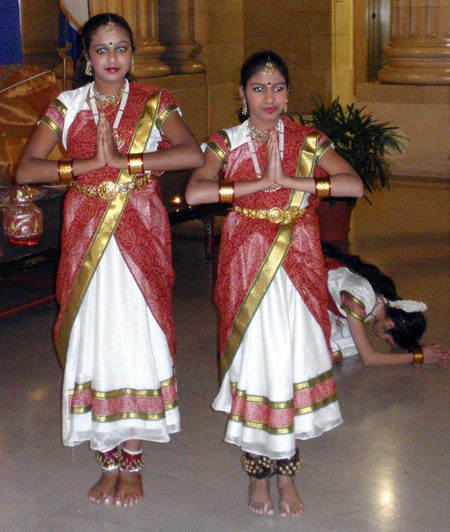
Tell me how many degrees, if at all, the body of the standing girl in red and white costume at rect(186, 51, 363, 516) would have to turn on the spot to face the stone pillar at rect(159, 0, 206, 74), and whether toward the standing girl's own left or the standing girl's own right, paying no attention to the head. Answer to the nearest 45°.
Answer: approximately 180°

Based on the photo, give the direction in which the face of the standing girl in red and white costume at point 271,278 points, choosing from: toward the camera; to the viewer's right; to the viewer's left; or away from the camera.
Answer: toward the camera

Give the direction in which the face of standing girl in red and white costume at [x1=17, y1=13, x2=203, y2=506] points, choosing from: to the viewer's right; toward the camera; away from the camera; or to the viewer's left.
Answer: toward the camera

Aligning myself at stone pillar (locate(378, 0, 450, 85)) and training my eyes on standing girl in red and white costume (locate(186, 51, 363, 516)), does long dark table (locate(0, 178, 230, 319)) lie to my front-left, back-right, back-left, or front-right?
front-right

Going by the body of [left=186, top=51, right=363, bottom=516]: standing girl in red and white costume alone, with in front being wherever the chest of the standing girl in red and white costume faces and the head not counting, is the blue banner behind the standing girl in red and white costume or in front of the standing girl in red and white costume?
behind

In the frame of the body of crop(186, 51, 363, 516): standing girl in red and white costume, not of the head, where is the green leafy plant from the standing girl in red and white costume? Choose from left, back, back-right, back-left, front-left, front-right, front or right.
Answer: back

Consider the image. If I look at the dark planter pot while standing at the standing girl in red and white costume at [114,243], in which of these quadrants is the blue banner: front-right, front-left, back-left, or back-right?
front-left

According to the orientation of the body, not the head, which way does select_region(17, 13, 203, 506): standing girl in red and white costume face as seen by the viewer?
toward the camera

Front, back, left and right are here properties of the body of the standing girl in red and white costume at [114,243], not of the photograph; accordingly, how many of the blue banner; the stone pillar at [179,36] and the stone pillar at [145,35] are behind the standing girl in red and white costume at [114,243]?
3

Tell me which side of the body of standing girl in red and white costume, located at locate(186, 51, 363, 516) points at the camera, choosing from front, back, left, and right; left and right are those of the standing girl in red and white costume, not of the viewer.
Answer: front

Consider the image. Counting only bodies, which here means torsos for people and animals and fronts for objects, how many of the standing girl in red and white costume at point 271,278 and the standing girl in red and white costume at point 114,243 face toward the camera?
2

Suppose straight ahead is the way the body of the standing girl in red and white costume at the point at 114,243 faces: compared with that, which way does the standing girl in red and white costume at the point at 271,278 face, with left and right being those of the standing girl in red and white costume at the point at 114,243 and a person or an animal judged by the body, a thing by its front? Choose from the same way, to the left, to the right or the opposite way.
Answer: the same way

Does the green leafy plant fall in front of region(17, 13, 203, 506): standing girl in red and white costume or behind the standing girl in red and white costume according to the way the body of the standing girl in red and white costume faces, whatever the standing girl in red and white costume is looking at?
behind

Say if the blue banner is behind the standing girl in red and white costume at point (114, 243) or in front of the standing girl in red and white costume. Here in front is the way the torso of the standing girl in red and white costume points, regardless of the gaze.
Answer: behind
